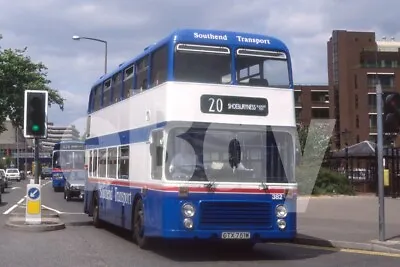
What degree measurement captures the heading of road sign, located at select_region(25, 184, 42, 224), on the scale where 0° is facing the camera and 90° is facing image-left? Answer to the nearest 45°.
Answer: approximately 0°

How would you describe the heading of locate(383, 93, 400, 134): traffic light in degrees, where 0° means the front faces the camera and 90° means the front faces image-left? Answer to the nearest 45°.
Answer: approximately 45°

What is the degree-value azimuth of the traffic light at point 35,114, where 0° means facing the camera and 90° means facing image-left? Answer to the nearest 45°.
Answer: approximately 0°

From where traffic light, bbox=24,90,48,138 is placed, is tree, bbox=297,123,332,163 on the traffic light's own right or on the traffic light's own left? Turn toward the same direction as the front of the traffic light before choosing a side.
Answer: on the traffic light's own left

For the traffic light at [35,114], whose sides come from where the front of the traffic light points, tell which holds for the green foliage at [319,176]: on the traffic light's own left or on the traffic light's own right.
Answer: on the traffic light's own left

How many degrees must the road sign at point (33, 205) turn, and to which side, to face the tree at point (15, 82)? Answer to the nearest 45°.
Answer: approximately 180°

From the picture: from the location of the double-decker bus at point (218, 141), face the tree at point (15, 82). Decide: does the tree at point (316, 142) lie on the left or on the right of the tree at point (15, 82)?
right

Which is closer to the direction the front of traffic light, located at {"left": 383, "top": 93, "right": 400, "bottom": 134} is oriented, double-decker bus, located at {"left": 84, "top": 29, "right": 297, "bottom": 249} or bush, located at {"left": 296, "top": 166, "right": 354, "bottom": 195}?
the double-decker bus

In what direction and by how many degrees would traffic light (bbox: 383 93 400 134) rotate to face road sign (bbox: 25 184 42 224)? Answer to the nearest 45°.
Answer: approximately 45° to its right

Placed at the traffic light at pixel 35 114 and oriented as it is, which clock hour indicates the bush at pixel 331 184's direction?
The bush is roughly at 8 o'clock from the traffic light.
